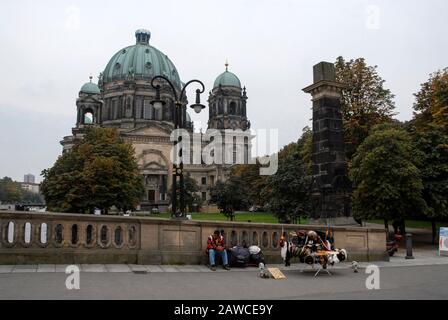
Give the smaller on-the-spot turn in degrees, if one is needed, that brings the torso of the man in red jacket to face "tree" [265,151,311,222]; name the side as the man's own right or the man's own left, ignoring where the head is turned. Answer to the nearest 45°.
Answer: approximately 180°

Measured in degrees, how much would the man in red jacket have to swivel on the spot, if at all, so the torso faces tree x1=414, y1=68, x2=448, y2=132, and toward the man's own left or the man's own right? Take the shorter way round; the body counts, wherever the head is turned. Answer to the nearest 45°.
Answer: approximately 135° to the man's own left

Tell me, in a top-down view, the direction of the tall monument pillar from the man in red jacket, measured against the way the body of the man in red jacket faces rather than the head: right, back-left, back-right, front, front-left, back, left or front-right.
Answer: back-left

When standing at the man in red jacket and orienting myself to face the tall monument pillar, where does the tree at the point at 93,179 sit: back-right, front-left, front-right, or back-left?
front-left

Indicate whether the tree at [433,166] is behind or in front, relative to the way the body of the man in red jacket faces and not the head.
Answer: behind

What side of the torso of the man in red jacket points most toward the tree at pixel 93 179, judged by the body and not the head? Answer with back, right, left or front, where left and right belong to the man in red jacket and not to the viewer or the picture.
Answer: back

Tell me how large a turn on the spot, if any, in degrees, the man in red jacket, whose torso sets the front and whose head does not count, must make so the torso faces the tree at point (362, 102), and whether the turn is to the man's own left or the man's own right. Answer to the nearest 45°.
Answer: approximately 135° to the man's own left

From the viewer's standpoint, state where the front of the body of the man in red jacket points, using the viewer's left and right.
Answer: facing the viewer

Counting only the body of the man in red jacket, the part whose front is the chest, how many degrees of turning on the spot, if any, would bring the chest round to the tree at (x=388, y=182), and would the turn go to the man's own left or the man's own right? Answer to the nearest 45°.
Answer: approximately 135° to the man's own left
